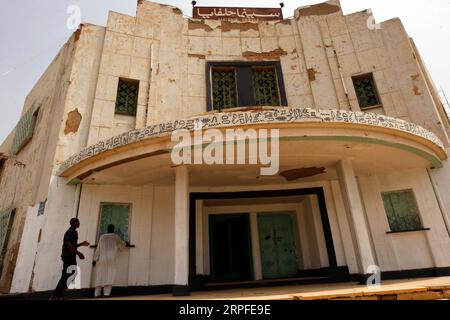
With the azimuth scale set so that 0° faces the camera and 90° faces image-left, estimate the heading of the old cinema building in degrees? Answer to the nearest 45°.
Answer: approximately 0°
